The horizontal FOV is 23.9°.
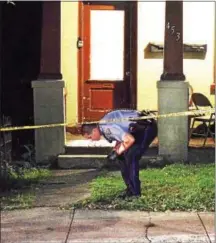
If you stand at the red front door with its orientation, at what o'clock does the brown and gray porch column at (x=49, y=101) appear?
The brown and gray porch column is roughly at 1 o'clock from the red front door.

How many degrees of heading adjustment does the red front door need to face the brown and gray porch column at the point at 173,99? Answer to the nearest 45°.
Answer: approximately 45° to its left

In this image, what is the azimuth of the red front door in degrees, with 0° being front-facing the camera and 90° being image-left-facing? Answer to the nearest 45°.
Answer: approximately 0°
